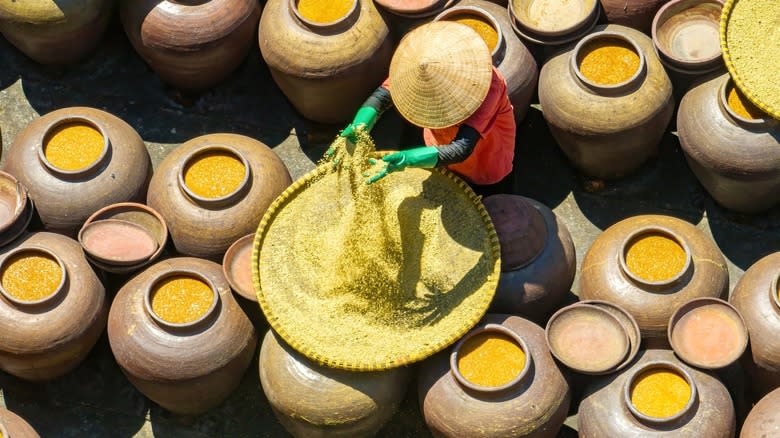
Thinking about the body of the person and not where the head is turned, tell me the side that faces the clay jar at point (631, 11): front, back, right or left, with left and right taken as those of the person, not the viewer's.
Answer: back

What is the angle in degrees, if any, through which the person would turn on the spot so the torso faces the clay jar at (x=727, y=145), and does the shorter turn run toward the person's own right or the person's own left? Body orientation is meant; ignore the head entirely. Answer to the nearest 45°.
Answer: approximately 135° to the person's own left

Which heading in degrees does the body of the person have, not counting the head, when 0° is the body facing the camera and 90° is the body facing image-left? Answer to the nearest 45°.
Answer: approximately 45°

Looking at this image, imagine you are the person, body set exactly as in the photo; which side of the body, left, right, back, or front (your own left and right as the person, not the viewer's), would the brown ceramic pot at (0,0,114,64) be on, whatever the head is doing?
right

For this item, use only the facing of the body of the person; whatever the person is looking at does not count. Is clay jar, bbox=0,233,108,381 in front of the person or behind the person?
in front

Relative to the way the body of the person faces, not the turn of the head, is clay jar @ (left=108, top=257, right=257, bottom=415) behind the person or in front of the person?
in front

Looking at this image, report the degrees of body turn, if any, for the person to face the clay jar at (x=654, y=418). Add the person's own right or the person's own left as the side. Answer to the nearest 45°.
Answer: approximately 90° to the person's own left

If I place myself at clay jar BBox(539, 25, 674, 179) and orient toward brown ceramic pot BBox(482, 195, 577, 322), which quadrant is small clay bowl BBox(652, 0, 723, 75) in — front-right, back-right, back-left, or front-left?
back-left

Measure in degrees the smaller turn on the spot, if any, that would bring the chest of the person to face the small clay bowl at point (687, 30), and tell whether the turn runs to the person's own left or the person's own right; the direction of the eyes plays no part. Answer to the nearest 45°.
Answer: approximately 180°

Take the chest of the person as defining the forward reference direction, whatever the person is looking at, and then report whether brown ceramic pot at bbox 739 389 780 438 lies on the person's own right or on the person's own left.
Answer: on the person's own left

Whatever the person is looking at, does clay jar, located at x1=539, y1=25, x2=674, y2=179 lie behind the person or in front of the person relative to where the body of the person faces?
behind
